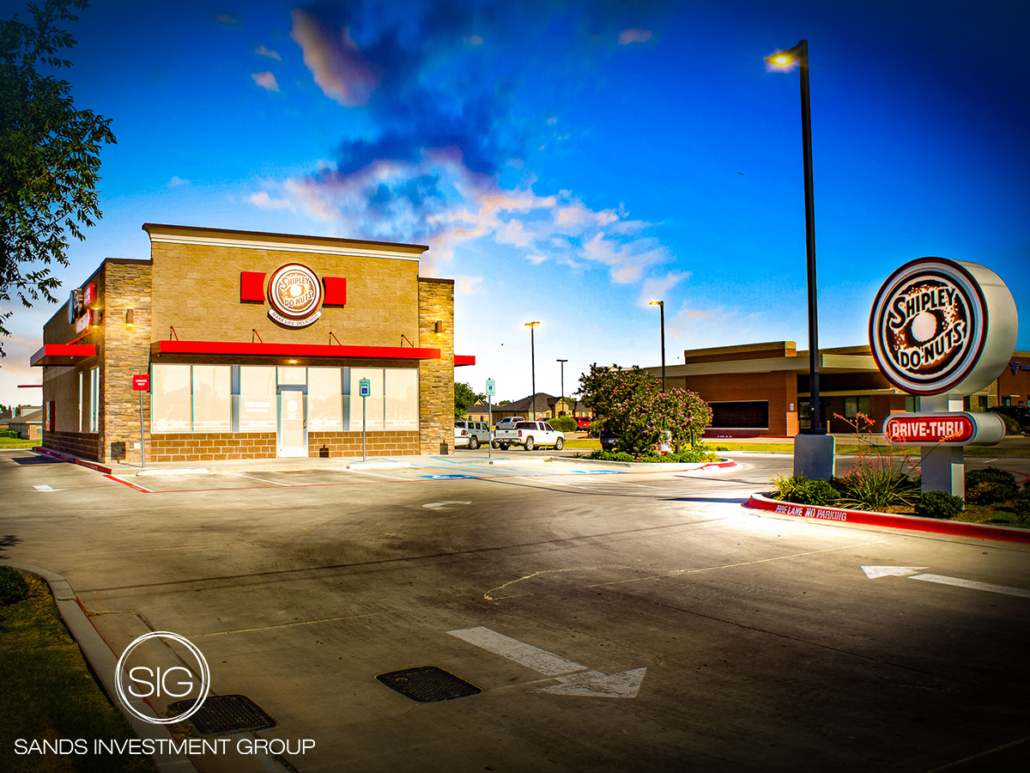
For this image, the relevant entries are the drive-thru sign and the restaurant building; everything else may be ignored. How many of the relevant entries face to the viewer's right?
0

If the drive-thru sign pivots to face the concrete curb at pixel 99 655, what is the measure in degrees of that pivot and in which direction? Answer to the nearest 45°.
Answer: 0° — it already faces it

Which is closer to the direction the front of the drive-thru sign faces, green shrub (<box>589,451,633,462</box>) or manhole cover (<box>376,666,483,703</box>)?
the manhole cover

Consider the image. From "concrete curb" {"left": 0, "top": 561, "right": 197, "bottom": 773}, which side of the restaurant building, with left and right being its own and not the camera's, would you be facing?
front

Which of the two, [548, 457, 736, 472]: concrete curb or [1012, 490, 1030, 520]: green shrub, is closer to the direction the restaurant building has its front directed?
the green shrub

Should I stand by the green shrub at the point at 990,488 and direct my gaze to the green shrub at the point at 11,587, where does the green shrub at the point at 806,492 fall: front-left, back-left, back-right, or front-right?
front-right

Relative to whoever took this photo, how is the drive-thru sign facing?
facing the viewer and to the left of the viewer

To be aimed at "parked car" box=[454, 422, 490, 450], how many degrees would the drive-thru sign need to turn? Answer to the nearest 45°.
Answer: approximately 90° to its right

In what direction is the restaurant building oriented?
toward the camera

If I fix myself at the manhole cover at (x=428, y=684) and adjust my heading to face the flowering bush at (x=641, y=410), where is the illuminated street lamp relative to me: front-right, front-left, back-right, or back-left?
front-right

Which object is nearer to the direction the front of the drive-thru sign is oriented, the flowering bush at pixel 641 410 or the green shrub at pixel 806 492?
the green shrub

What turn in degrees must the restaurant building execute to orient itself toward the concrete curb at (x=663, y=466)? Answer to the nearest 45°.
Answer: approximately 45° to its left

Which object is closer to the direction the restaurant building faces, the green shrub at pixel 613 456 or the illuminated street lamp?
the illuminated street lamp
